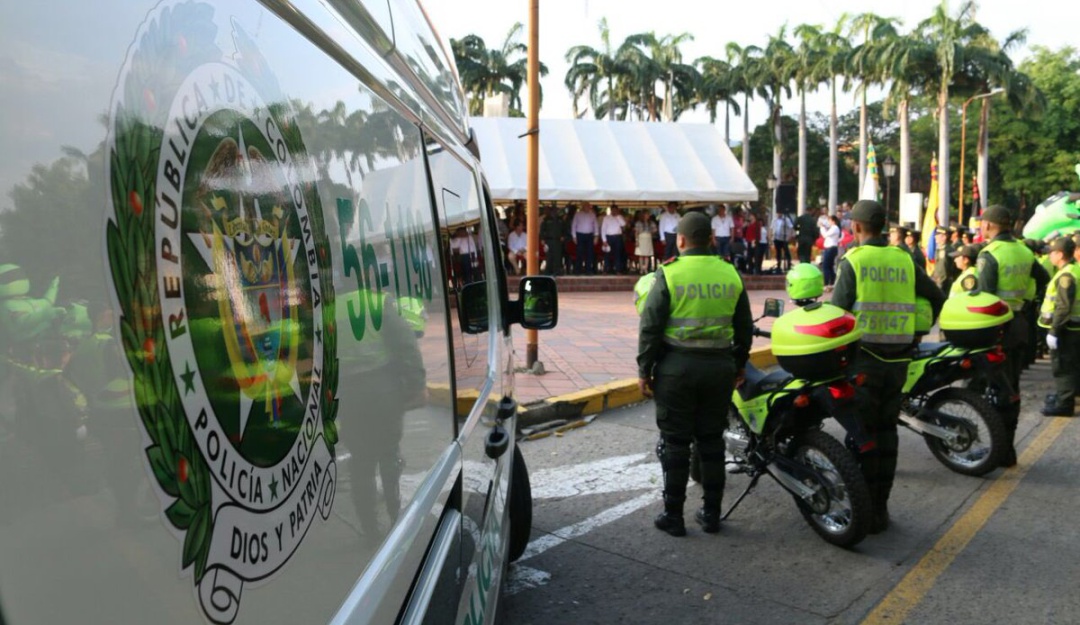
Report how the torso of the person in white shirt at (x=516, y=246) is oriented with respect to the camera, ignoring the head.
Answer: toward the camera

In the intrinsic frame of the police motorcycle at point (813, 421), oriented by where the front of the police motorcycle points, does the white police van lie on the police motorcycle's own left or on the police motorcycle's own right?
on the police motorcycle's own left

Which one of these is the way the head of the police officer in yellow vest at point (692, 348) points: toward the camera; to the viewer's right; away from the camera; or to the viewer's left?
away from the camera

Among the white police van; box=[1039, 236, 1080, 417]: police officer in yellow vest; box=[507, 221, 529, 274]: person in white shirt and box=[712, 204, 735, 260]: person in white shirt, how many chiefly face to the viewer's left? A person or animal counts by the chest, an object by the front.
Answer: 1

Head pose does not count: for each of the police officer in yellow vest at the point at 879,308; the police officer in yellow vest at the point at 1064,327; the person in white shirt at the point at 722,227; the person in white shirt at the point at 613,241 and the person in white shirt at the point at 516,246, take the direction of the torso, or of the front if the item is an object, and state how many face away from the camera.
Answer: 1

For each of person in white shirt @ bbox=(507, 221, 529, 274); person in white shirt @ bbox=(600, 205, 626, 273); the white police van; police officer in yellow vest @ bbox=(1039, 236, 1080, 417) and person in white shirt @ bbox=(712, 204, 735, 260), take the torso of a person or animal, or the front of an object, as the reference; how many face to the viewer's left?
1

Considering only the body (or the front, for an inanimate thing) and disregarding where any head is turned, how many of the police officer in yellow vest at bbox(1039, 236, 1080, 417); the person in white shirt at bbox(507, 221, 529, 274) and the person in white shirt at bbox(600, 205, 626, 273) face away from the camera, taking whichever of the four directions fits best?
0

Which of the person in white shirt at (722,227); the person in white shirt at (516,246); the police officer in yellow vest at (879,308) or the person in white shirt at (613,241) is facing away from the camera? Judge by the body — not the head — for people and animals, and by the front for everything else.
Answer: the police officer in yellow vest

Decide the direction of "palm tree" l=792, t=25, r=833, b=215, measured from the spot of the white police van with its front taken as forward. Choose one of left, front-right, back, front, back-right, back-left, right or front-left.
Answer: front

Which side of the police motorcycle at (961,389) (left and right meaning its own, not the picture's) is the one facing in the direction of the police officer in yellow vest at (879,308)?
left

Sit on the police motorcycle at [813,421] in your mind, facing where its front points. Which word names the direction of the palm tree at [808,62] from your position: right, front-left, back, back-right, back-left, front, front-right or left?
front-right

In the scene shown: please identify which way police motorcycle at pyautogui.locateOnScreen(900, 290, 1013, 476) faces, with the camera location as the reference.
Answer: facing away from the viewer and to the left of the viewer

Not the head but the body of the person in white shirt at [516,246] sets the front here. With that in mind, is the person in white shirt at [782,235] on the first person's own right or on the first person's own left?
on the first person's own left

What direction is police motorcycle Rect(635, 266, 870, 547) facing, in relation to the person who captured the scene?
facing away from the viewer and to the left of the viewer

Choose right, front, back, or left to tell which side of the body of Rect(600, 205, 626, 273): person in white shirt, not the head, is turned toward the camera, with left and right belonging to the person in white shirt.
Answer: front
